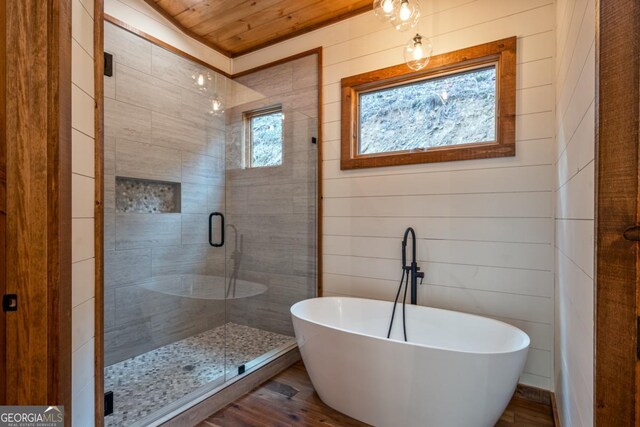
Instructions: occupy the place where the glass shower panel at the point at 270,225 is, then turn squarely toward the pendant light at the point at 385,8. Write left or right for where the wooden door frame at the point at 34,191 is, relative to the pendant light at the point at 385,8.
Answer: right

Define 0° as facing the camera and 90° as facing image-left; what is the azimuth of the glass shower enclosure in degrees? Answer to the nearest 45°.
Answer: approximately 315°

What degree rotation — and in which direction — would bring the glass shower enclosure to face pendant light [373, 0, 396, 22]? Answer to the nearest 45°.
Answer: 0° — it already faces it
